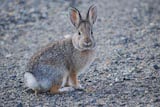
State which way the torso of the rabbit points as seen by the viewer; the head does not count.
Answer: to the viewer's right
